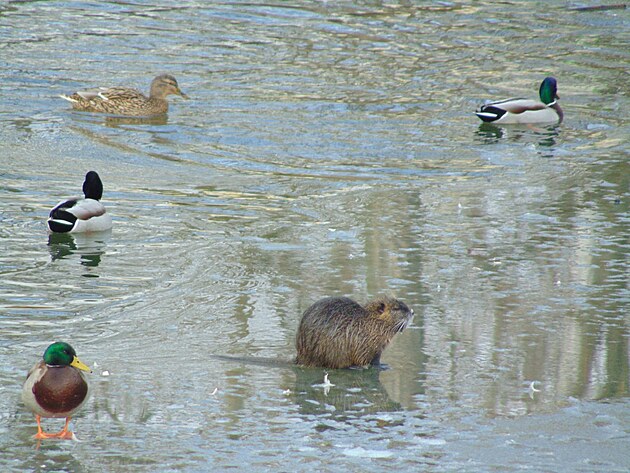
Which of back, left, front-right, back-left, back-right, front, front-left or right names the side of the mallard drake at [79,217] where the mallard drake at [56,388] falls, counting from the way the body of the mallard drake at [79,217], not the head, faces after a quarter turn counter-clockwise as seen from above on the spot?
back-left

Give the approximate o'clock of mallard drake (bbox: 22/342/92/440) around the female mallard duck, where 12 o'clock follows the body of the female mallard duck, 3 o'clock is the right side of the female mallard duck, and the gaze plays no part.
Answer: The mallard drake is roughly at 3 o'clock from the female mallard duck.

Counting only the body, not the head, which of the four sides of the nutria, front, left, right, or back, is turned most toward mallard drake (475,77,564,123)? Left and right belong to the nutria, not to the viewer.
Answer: left

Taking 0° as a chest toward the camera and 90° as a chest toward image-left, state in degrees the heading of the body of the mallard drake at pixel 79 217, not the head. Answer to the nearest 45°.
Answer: approximately 225°

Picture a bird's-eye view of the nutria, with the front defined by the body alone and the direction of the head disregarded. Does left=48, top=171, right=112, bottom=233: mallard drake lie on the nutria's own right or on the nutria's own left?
on the nutria's own left

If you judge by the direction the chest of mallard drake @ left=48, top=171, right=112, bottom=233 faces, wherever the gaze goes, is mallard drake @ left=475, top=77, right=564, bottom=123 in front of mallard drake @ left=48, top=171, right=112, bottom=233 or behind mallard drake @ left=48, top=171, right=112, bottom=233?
in front

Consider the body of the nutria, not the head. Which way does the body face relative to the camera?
to the viewer's right

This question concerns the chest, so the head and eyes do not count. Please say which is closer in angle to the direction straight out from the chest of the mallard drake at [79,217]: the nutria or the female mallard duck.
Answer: the female mallard duck

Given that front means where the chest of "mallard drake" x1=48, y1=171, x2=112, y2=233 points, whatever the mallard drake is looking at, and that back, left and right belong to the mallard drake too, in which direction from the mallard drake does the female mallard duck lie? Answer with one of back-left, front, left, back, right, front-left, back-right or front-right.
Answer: front-left

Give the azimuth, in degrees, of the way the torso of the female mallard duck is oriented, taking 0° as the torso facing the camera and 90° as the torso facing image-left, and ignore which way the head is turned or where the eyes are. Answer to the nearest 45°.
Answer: approximately 270°

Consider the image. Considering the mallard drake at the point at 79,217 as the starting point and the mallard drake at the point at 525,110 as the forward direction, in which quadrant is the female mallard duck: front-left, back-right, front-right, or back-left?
front-left

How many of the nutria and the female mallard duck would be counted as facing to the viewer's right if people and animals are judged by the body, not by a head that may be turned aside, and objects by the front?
2
